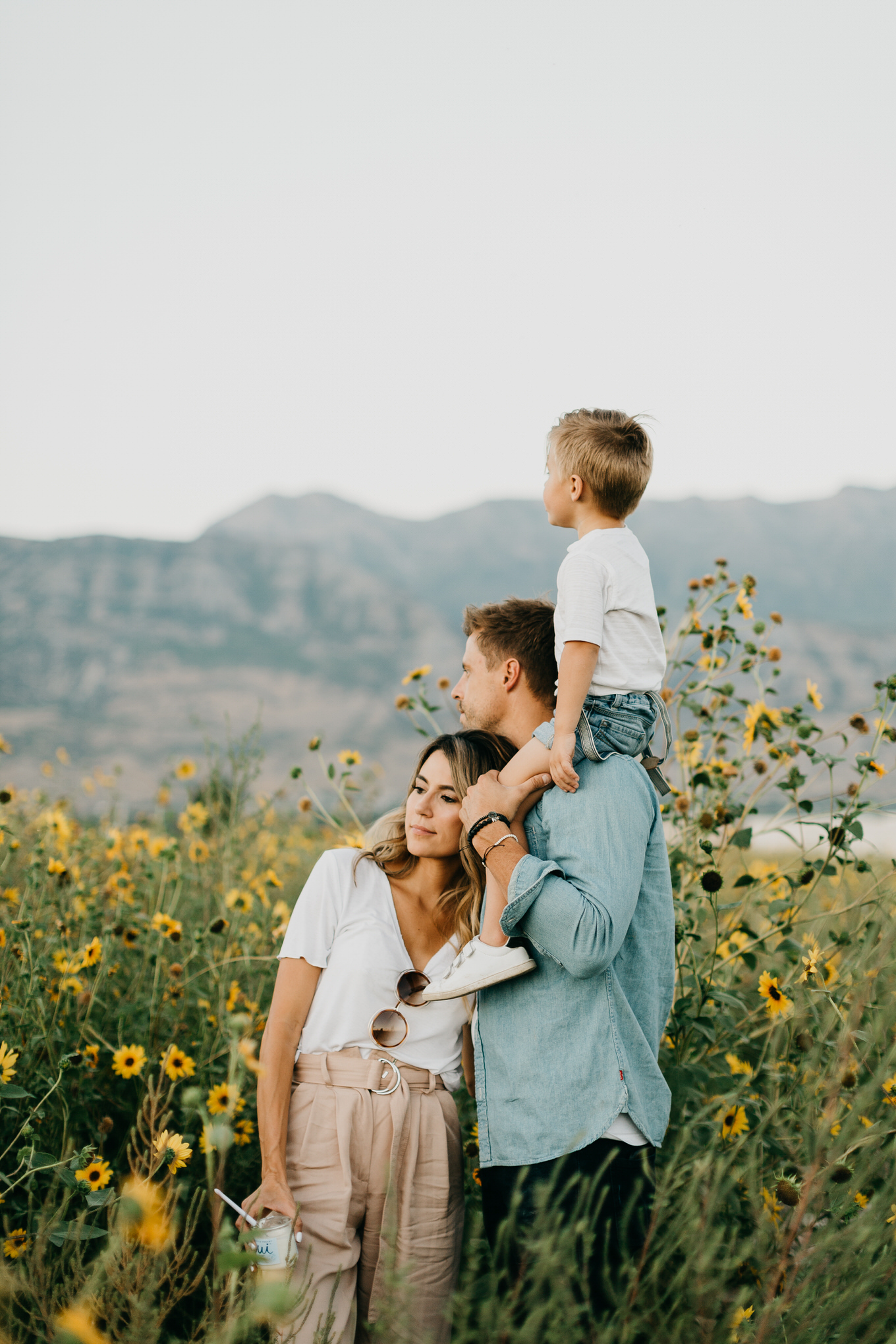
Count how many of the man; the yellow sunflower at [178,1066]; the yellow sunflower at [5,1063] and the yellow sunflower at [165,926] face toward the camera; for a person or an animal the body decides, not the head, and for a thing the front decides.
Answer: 3

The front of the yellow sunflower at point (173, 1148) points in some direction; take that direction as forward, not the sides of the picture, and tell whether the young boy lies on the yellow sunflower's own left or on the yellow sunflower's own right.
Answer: on the yellow sunflower's own left

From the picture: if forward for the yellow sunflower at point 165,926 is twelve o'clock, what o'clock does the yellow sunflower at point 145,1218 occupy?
the yellow sunflower at point 145,1218 is roughly at 12 o'clock from the yellow sunflower at point 165,926.

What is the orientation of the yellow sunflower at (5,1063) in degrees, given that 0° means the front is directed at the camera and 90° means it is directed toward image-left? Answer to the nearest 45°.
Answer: approximately 0°

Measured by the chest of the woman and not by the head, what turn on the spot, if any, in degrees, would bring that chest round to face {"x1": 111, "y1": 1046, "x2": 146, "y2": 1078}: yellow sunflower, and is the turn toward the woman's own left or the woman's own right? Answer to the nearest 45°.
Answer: approximately 135° to the woman's own right

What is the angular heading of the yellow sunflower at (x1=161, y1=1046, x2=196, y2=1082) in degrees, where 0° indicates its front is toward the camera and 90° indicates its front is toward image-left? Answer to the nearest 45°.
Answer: approximately 0°

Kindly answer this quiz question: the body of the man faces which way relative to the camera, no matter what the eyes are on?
to the viewer's left

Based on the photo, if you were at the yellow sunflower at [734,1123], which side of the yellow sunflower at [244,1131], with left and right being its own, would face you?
left
